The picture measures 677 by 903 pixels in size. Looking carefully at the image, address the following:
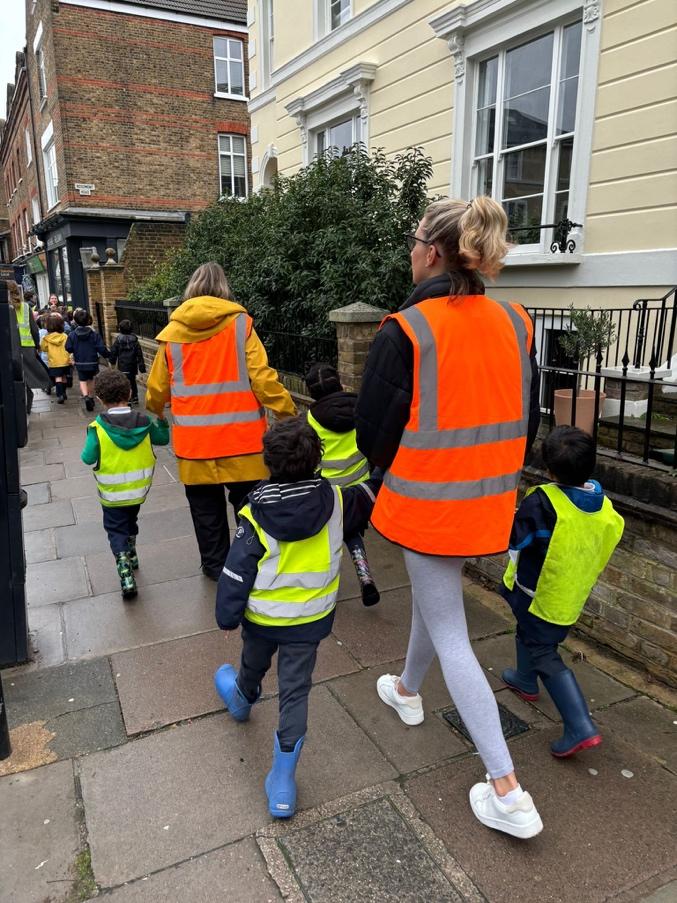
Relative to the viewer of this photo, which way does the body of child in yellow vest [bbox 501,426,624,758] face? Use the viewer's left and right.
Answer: facing away from the viewer and to the left of the viewer

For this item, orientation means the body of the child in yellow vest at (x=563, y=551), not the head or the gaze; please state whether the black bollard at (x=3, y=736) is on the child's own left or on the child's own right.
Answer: on the child's own left

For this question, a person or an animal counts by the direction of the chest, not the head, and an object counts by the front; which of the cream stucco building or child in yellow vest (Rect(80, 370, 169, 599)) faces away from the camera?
the child in yellow vest

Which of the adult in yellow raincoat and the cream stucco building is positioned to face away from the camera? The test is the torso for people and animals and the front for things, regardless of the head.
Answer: the adult in yellow raincoat

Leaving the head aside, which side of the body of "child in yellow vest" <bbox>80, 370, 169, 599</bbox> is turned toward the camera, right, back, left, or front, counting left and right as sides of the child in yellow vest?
back

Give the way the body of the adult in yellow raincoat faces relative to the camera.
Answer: away from the camera

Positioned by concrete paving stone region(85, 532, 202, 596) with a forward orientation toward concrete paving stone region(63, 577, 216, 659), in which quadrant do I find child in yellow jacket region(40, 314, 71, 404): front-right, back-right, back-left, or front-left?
back-right

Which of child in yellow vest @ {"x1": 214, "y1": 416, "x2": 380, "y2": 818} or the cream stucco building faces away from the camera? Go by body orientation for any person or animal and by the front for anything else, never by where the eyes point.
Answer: the child in yellow vest

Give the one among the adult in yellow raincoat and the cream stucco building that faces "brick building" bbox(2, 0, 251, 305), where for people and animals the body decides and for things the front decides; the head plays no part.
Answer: the adult in yellow raincoat

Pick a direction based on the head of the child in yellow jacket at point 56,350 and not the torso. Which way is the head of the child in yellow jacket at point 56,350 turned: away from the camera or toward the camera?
away from the camera

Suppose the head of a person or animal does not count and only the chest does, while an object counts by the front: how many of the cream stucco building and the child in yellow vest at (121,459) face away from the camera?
1

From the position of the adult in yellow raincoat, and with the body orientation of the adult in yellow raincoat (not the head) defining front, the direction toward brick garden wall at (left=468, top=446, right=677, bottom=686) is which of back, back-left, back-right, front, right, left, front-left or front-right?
back-right

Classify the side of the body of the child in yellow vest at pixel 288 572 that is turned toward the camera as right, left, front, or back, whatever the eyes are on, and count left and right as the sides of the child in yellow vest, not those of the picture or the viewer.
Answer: back

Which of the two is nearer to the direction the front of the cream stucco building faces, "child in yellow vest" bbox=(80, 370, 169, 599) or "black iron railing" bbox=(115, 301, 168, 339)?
the child in yellow vest

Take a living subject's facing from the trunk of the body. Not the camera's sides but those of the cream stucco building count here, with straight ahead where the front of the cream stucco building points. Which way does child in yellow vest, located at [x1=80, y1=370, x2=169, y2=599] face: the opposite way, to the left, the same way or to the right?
to the right

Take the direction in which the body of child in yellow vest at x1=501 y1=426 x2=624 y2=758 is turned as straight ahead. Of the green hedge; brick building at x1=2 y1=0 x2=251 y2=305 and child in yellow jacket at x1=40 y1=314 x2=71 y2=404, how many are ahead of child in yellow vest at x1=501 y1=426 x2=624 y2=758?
3

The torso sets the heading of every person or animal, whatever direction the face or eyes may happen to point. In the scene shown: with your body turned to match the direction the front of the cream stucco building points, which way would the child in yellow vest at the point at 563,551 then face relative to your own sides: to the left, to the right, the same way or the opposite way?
to the right
